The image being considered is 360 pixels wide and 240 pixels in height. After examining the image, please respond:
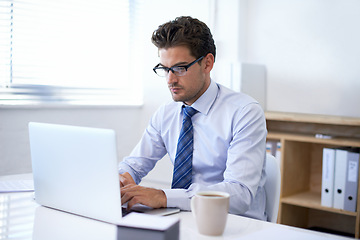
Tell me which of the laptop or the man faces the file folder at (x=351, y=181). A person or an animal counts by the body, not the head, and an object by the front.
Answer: the laptop

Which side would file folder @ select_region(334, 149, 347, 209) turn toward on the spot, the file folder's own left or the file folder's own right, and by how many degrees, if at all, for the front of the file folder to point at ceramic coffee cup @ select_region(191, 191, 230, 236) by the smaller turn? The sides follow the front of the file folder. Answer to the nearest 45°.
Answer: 0° — it already faces it

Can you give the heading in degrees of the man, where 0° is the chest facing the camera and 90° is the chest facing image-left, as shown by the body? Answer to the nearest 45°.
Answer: approximately 45°

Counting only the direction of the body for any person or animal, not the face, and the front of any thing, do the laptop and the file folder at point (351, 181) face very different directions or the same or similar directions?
very different directions

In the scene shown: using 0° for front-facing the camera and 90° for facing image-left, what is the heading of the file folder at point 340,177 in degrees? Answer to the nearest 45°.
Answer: approximately 0°

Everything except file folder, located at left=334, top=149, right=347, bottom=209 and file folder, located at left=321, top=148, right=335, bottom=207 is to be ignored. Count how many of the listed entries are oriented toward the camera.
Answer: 2

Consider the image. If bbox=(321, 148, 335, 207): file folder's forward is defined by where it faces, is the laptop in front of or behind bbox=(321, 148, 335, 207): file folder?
in front
